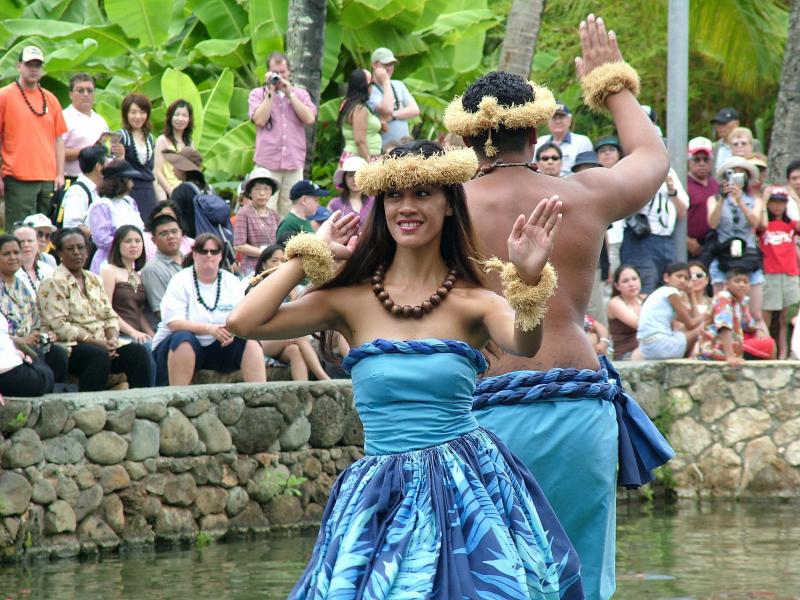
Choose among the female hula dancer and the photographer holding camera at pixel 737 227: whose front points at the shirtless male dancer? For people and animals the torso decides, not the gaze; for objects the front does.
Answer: the photographer holding camera

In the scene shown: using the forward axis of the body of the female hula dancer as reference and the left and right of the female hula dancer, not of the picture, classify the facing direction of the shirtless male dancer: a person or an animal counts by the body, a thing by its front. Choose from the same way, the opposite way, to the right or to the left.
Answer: the opposite way

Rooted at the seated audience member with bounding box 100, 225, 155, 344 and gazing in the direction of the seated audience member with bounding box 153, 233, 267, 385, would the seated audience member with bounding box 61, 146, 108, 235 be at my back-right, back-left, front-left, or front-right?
back-left

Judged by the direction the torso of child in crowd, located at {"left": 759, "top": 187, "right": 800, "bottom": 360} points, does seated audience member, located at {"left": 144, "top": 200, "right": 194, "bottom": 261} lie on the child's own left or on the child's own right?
on the child's own right

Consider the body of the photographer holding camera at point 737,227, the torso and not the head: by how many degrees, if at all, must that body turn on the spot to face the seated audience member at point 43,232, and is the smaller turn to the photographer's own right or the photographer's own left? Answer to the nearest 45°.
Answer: approximately 45° to the photographer's own right

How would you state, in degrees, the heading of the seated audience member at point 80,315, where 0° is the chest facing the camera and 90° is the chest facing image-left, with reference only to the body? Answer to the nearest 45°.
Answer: approximately 315°

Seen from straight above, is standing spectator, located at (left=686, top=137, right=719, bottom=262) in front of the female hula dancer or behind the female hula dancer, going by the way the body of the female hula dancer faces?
behind
